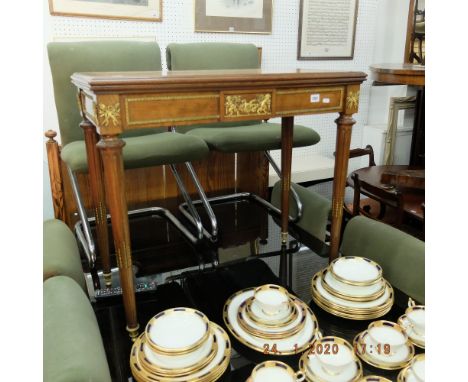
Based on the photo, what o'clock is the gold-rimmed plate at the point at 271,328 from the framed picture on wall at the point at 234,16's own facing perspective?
The gold-rimmed plate is roughly at 12 o'clock from the framed picture on wall.

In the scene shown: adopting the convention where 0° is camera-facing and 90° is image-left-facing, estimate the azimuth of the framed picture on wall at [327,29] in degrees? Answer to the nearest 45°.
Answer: approximately 0°

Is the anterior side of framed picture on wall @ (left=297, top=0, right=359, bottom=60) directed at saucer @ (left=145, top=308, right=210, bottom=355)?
yes

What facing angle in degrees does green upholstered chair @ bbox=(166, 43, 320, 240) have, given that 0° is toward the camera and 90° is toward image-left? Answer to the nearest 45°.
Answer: approximately 315°

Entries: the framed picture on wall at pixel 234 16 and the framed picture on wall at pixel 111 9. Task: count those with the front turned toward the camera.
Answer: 2

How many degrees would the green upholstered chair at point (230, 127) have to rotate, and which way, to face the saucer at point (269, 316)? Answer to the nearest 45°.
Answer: approximately 45° to its right

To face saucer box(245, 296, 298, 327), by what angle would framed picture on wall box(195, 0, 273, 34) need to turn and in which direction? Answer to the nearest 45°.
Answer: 0° — it already faces it

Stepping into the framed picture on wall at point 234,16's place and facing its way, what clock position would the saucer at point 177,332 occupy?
The saucer is roughly at 12 o'clock from the framed picture on wall.
